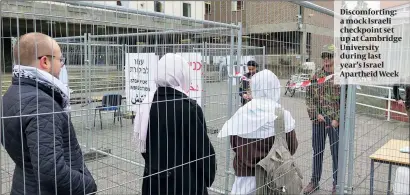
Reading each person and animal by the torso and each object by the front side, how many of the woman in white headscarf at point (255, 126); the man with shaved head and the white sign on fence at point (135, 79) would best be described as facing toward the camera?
1

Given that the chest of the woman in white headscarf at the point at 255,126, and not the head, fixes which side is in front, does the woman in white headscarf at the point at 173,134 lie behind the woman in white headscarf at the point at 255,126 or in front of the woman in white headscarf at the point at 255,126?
behind

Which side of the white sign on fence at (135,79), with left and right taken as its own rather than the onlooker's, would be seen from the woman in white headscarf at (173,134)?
front

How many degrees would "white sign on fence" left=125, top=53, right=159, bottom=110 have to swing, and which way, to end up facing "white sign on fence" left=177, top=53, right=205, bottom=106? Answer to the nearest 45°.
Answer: approximately 45° to its left

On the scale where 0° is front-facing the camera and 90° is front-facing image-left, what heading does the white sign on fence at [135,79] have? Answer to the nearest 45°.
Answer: approximately 0°

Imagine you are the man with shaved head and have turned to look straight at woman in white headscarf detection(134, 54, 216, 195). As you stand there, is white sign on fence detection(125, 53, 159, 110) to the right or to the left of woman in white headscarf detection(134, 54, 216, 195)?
left

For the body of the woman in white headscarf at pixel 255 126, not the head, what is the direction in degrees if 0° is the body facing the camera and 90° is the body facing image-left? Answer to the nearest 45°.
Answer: approximately 225°

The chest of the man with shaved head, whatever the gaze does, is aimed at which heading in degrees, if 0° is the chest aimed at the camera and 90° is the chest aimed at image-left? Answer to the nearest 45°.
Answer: approximately 225°

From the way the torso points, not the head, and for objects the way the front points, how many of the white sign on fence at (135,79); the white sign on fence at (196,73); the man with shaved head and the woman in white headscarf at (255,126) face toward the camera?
2
